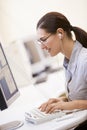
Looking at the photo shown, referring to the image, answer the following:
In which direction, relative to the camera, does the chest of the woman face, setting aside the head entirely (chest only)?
to the viewer's left

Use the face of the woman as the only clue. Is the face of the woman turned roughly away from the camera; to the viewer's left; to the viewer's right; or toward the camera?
to the viewer's left
